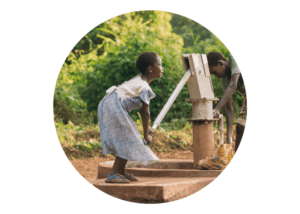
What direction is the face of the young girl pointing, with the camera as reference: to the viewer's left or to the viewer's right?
to the viewer's right

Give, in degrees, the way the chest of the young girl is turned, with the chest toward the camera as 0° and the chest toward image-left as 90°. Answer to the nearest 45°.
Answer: approximately 270°
